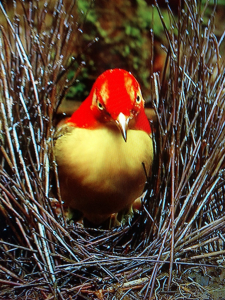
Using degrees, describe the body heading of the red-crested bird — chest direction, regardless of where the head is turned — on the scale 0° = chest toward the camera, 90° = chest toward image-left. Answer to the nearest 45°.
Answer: approximately 0°
